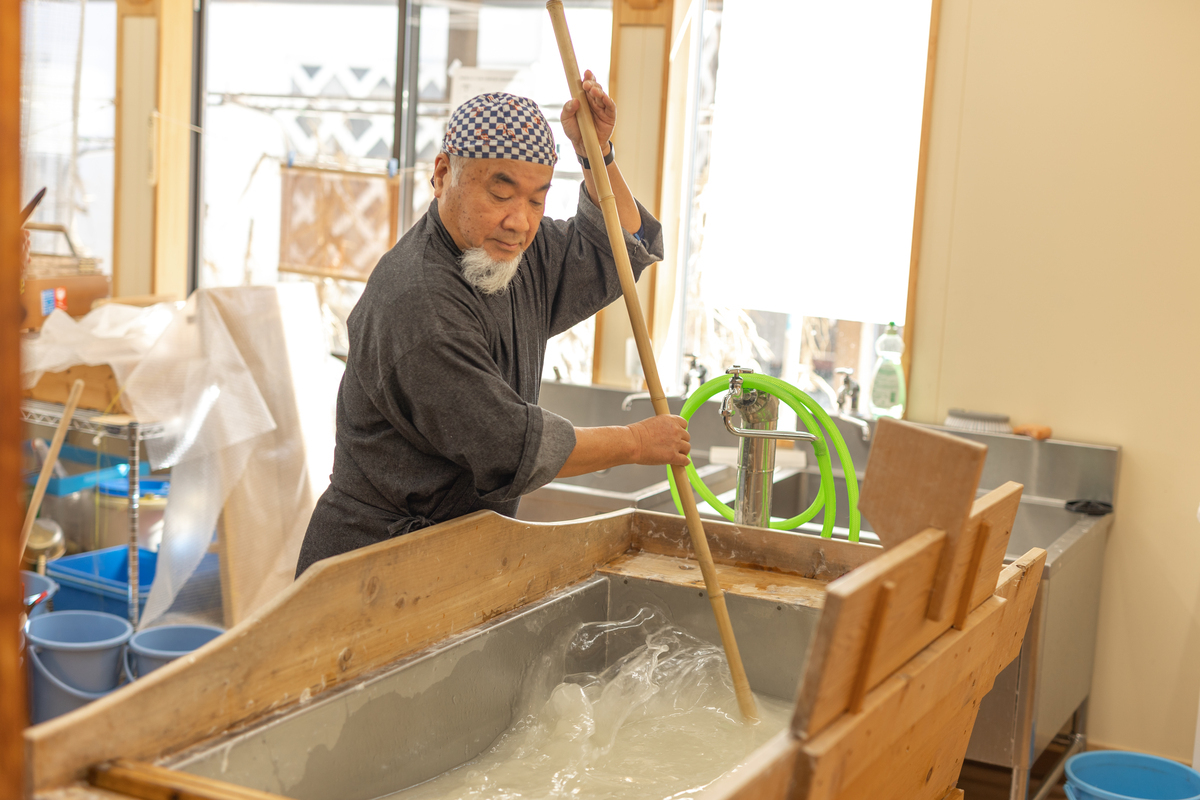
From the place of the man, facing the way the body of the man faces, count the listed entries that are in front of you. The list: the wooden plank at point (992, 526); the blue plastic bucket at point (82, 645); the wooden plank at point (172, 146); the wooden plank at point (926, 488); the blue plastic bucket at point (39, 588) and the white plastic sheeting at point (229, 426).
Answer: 2

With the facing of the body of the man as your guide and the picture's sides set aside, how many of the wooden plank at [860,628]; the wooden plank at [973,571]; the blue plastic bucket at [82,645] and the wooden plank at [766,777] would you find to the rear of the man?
1

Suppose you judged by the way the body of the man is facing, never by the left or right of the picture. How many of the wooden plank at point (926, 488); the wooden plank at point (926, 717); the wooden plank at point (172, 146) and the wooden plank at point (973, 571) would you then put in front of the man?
3

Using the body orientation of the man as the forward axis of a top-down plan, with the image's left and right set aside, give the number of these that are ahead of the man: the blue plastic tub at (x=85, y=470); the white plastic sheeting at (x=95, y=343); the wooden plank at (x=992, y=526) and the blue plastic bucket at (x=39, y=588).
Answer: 1

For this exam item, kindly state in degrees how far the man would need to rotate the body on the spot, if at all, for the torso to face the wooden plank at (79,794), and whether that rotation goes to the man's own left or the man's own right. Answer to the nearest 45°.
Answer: approximately 45° to the man's own right

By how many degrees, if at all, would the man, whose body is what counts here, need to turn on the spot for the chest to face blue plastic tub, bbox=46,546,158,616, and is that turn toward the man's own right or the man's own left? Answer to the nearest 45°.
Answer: approximately 180°

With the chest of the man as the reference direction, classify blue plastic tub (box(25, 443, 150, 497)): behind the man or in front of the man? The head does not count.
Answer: behind

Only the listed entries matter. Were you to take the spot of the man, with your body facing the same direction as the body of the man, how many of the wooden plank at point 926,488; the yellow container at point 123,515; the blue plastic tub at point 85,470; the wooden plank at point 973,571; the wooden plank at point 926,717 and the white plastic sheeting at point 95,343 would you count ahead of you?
3

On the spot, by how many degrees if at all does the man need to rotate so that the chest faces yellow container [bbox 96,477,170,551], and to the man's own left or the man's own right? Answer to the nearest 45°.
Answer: approximately 180°

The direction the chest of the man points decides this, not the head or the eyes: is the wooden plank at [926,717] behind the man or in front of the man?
in front

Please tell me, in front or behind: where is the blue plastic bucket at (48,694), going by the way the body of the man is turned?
behind

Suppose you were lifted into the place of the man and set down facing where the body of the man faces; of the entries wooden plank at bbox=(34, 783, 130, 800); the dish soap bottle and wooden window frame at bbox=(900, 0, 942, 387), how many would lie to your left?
2

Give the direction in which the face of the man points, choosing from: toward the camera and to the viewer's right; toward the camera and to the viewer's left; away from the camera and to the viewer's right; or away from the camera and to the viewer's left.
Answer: toward the camera and to the viewer's right

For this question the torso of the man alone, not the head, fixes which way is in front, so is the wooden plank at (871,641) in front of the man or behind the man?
in front

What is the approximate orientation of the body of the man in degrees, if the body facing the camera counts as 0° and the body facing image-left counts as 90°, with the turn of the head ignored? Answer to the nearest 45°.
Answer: approximately 315°

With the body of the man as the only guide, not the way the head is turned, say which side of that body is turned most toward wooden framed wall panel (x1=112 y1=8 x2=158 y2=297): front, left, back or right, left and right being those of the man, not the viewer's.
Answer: back

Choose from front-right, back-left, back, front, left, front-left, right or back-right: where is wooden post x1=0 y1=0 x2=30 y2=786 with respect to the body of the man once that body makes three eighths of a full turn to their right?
left
